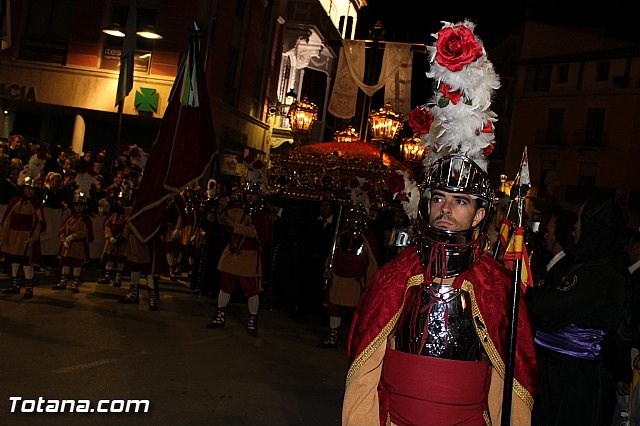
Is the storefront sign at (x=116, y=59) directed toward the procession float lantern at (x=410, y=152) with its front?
no

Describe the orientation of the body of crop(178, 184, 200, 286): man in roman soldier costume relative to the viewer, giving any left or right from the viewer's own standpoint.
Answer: facing the viewer and to the left of the viewer

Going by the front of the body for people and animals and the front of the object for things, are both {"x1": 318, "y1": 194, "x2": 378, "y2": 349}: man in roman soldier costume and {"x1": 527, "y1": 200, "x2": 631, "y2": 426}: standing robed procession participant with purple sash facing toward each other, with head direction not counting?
no

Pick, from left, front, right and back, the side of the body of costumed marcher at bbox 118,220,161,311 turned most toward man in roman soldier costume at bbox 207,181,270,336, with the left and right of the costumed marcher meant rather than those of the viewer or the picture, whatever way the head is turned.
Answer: left

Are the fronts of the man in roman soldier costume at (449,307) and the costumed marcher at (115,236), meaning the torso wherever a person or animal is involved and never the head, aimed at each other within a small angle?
no

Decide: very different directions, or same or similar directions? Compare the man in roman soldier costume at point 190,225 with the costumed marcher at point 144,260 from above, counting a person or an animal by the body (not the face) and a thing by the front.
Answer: same or similar directions

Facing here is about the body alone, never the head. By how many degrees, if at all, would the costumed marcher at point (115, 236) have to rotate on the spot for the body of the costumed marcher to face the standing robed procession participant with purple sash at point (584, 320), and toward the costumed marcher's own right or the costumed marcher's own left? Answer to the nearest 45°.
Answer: approximately 45° to the costumed marcher's own left

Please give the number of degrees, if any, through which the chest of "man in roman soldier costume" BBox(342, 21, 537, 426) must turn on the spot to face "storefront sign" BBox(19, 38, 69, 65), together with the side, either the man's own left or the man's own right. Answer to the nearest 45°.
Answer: approximately 135° to the man's own right

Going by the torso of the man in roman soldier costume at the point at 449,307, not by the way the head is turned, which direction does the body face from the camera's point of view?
toward the camera

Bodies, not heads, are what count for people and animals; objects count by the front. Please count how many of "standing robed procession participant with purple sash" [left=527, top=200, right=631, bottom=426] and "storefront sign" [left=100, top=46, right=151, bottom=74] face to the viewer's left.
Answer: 1

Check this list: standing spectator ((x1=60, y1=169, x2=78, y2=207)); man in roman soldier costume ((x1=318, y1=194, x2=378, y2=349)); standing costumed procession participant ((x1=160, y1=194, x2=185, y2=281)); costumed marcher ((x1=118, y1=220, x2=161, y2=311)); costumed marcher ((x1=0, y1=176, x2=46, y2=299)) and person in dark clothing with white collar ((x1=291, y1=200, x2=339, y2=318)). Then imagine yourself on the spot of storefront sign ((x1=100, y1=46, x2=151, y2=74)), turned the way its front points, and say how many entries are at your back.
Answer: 0

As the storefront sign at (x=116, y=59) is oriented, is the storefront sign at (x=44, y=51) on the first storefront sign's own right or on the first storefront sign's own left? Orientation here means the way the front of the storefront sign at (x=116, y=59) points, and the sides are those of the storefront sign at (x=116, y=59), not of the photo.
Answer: on the first storefront sign's own right

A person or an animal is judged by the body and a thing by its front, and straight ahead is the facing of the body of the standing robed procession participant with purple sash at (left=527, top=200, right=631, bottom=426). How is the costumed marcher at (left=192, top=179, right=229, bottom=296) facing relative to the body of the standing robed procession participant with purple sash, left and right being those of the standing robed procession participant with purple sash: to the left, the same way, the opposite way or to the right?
to the left

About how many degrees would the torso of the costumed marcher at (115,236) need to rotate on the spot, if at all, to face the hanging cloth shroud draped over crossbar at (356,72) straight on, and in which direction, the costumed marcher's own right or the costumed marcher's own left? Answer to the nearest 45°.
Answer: approximately 180°

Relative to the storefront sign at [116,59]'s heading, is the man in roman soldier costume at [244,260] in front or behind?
in front
